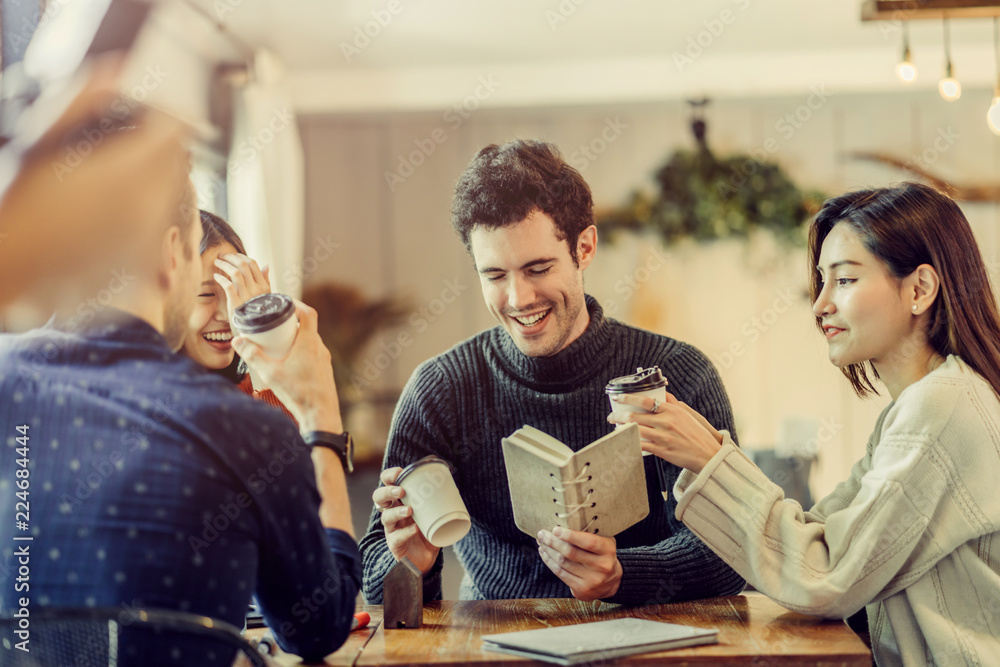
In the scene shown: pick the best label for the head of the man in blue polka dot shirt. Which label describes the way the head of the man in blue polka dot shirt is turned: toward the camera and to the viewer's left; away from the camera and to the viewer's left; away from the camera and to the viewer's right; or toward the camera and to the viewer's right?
away from the camera and to the viewer's right

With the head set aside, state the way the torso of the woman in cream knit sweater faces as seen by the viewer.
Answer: to the viewer's left

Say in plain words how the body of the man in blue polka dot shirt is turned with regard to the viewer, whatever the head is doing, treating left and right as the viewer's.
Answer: facing away from the viewer and to the right of the viewer

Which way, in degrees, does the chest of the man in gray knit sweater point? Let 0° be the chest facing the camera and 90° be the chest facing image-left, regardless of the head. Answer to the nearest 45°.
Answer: approximately 0°

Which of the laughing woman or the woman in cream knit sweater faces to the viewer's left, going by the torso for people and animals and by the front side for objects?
the woman in cream knit sweater

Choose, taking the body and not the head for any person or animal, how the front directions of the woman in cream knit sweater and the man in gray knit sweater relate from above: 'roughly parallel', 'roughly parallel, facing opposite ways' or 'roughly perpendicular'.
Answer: roughly perpendicular

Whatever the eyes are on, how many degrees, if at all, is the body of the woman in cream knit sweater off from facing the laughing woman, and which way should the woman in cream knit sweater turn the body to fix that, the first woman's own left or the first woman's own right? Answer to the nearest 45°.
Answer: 0° — they already face them

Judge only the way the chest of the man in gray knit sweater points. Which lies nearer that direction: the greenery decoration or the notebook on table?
the notebook on table
